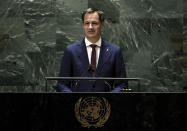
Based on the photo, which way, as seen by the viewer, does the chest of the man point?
toward the camera

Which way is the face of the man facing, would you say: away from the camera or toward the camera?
toward the camera
